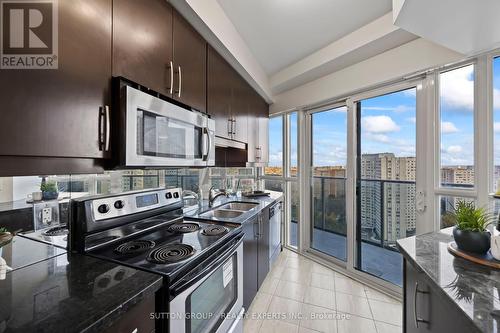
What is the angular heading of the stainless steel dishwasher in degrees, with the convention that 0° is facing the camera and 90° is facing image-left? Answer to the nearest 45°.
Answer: approximately 270°

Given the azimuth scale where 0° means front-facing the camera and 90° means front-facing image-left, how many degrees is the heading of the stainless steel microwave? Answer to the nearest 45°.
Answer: approximately 315°
